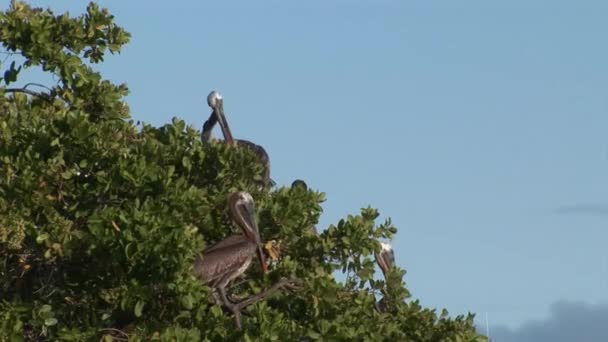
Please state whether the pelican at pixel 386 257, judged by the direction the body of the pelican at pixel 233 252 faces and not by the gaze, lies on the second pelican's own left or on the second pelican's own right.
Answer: on the second pelican's own left

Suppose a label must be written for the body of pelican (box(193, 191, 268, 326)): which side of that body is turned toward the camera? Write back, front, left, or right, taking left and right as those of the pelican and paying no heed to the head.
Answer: right
